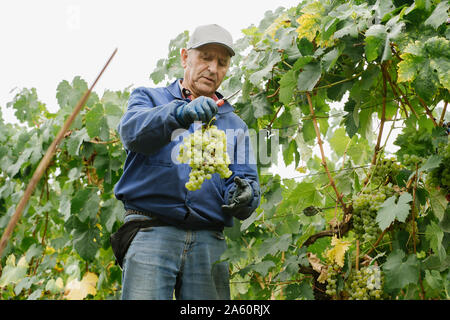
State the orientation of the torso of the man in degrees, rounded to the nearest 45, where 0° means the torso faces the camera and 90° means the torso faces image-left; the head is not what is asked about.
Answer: approximately 315°

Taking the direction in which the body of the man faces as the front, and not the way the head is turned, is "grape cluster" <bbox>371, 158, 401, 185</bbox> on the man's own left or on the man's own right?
on the man's own left

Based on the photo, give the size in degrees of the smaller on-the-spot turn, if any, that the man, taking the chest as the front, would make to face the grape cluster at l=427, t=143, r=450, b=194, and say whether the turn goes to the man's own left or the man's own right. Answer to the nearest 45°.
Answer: approximately 45° to the man's own left
